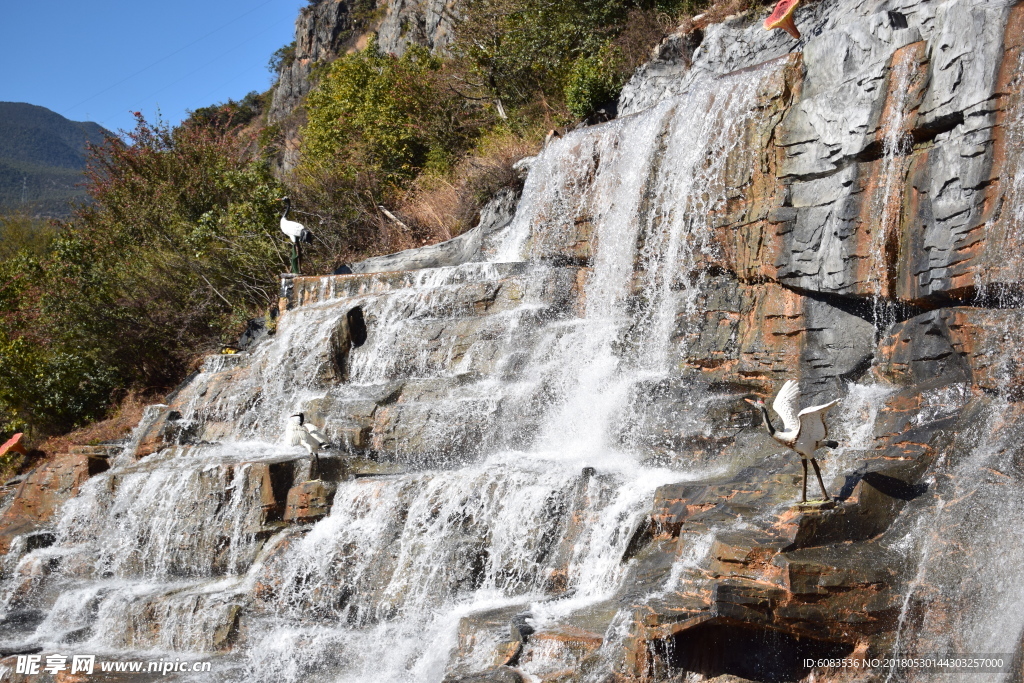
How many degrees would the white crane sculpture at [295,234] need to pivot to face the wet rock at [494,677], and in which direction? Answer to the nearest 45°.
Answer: approximately 90° to its left

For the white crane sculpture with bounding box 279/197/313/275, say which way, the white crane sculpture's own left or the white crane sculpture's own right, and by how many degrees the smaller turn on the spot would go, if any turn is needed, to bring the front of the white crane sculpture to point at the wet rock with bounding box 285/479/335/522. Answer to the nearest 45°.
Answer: approximately 90° to the white crane sculpture's own left

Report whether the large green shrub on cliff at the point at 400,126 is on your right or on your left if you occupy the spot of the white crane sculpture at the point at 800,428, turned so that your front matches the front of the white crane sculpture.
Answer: on your right

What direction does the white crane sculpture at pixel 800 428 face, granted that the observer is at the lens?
facing to the left of the viewer

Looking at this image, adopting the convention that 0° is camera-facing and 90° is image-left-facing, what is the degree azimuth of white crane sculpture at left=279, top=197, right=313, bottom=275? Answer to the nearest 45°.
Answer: approximately 90°

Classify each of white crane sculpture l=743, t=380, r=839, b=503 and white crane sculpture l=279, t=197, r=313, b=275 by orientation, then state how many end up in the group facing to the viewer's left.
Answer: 2

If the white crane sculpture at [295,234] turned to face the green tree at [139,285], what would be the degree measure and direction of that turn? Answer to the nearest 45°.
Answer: approximately 45° to its right
